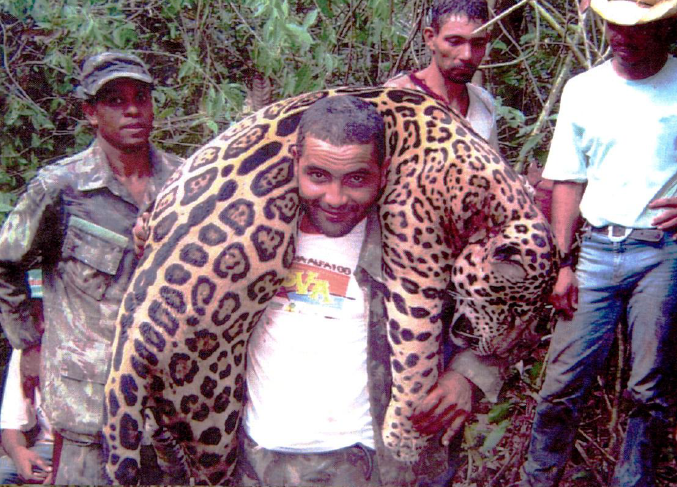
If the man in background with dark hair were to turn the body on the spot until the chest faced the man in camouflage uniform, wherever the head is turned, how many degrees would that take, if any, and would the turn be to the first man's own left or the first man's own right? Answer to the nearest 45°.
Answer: approximately 135° to the first man's own right

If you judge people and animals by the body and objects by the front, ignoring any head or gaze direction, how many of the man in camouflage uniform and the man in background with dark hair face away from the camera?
0

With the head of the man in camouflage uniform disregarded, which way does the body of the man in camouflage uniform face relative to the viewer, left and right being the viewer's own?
facing the viewer and to the right of the viewer

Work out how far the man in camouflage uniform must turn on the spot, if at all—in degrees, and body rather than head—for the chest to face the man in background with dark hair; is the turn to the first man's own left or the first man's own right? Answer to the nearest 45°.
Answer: approximately 45° to the first man's own left

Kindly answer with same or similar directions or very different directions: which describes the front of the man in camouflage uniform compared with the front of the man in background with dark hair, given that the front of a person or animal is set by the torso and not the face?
same or similar directions
